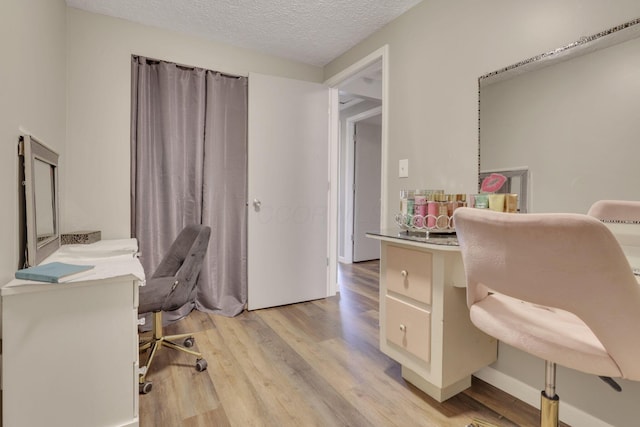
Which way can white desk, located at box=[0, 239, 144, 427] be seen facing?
to the viewer's right

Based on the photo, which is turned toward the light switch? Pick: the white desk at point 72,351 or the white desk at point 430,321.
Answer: the white desk at point 72,351

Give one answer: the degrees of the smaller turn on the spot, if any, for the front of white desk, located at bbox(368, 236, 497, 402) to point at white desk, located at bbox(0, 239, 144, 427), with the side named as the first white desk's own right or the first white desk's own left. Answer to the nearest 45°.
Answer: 0° — it already faces it

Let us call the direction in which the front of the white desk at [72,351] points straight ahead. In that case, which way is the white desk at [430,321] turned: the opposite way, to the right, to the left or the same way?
the opposite way

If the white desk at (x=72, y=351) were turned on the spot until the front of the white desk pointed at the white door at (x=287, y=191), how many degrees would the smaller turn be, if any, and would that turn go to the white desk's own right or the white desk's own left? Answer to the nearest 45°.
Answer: approximately 45° to the white desk's own left
